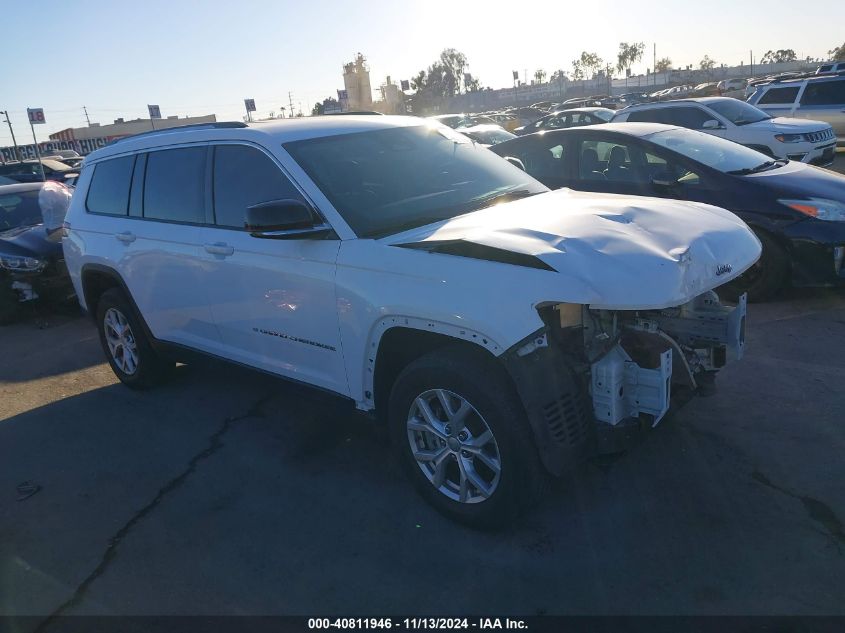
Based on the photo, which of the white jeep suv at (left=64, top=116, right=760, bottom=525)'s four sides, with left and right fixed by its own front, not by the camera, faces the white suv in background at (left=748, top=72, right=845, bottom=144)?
left

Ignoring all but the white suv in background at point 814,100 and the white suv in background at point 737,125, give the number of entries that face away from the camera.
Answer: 0

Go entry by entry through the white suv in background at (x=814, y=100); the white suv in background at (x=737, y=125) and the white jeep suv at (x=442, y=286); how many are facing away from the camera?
0

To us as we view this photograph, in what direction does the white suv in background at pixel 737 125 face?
facing the viewer and to the right of the viewer

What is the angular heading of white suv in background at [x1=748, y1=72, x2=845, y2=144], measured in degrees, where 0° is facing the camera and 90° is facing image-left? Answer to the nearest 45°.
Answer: approximately 315°

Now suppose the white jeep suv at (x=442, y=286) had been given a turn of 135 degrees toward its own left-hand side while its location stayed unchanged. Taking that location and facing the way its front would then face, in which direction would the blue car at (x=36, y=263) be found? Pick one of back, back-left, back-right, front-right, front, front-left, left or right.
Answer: front-left

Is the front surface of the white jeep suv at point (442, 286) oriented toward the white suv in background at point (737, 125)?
no

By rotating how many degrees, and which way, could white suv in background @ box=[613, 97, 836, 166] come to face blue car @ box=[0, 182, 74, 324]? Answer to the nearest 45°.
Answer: approximately 90° to its right

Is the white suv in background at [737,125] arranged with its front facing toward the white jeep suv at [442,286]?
no

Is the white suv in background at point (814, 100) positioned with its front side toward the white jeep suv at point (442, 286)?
no

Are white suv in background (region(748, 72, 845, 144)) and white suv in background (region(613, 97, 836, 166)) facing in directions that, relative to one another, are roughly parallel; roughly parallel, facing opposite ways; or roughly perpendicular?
roughly parallel
